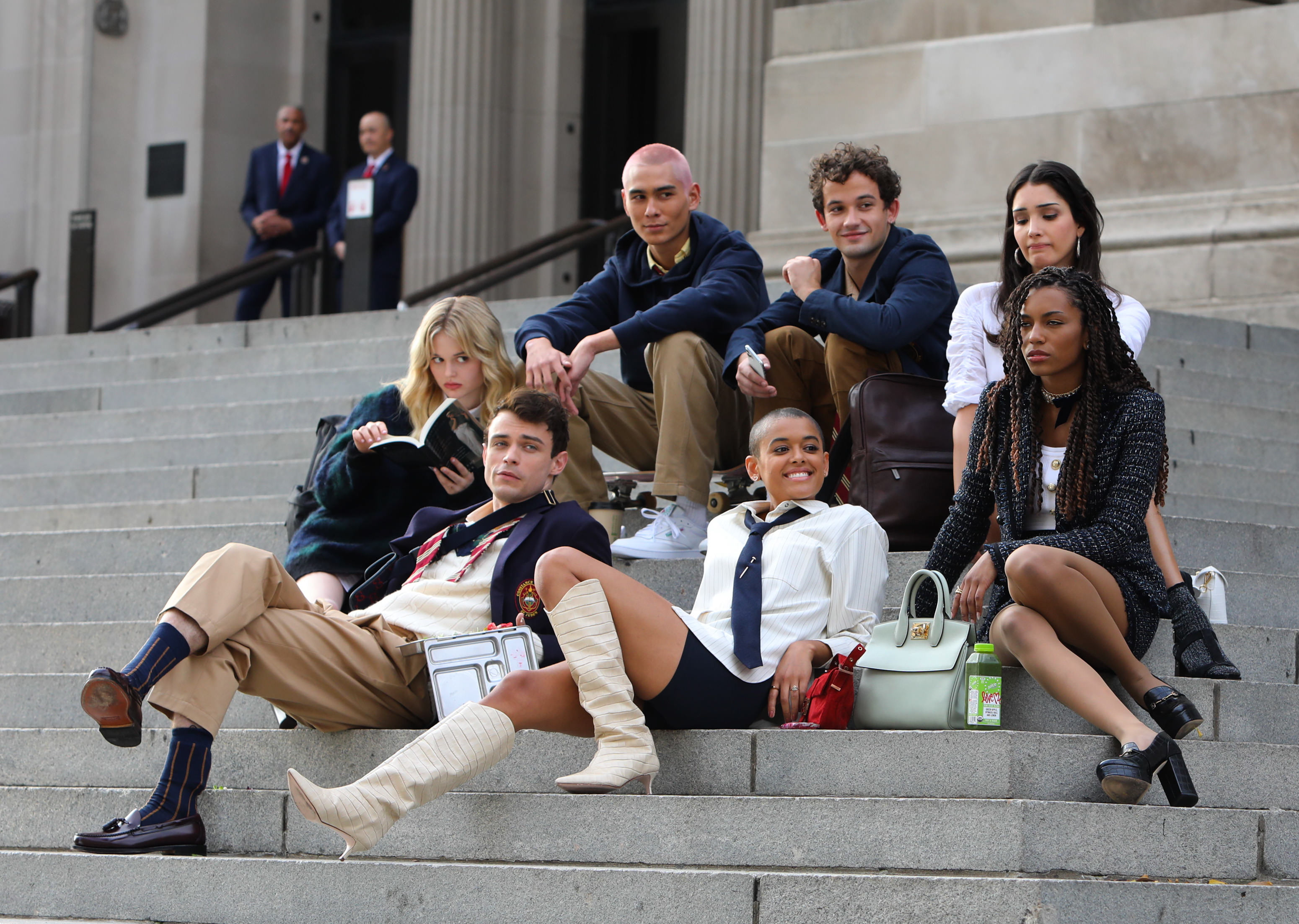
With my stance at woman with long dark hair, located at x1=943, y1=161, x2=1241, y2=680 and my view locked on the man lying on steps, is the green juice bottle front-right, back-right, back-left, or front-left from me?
front-left

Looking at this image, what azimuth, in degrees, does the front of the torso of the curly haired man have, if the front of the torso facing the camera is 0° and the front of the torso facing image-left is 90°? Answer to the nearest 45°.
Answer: approximately 45°

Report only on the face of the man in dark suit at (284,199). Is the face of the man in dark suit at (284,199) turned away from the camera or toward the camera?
toward the camera

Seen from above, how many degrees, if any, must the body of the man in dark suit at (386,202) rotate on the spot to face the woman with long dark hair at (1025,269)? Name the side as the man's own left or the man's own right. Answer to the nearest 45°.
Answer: approximately 45° to the man's own left

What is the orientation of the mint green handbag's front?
toward the camera

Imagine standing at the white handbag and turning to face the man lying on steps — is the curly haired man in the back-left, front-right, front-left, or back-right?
front-right

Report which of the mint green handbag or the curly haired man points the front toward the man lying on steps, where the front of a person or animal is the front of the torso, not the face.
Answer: the curly haired man

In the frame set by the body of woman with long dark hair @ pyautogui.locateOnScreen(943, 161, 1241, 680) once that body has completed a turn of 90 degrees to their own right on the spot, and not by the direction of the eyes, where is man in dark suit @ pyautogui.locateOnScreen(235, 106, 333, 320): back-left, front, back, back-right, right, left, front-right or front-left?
front-right

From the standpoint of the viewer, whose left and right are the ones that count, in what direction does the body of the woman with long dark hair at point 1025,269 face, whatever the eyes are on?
facing the viewer

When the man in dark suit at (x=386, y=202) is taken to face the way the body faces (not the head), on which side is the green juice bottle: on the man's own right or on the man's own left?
on the man's own left

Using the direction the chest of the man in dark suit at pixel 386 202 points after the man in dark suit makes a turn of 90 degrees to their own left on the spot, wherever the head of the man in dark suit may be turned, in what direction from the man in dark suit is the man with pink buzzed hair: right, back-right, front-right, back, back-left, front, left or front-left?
front-right

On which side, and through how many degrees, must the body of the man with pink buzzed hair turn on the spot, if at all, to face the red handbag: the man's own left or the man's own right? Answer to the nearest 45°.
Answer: approximately 45° to the man's own left

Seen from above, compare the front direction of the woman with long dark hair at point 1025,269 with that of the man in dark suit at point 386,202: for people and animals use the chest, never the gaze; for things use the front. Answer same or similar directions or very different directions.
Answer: same or similar directions

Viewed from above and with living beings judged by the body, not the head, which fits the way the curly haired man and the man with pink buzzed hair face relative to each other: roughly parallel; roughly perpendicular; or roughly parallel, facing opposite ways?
roughly parallel
